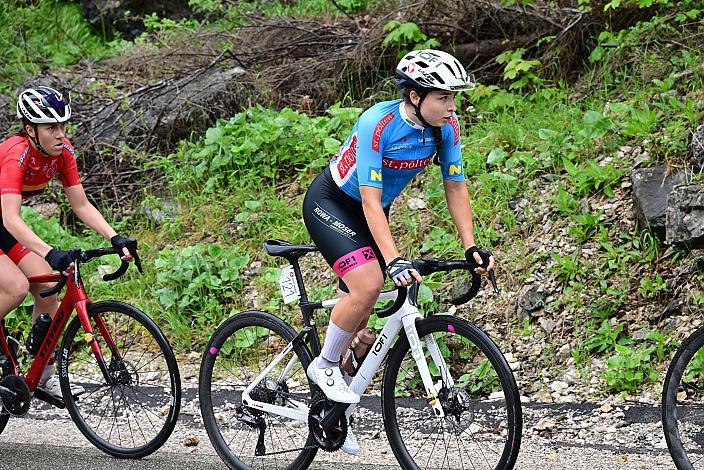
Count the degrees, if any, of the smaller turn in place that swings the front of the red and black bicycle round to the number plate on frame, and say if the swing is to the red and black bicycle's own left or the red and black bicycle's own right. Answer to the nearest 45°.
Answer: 0° — it already faces it

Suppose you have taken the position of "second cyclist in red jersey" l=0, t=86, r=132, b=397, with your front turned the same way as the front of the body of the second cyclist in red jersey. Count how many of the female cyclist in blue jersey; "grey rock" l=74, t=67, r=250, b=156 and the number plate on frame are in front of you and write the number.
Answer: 2

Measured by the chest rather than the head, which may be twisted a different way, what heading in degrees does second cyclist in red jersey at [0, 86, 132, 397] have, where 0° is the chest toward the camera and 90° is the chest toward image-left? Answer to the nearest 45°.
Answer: approximately 315°

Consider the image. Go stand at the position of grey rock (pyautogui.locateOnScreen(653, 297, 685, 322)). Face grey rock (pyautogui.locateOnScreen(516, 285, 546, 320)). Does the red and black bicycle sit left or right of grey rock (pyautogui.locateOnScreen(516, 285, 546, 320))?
left

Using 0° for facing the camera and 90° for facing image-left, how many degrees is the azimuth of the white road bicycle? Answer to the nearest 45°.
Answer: approximately 315°

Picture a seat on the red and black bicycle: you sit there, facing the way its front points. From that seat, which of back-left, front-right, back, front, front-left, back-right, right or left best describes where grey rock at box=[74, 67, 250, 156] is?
back-left

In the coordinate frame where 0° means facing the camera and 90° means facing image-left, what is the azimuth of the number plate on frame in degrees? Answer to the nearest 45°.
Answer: approximately 0°
